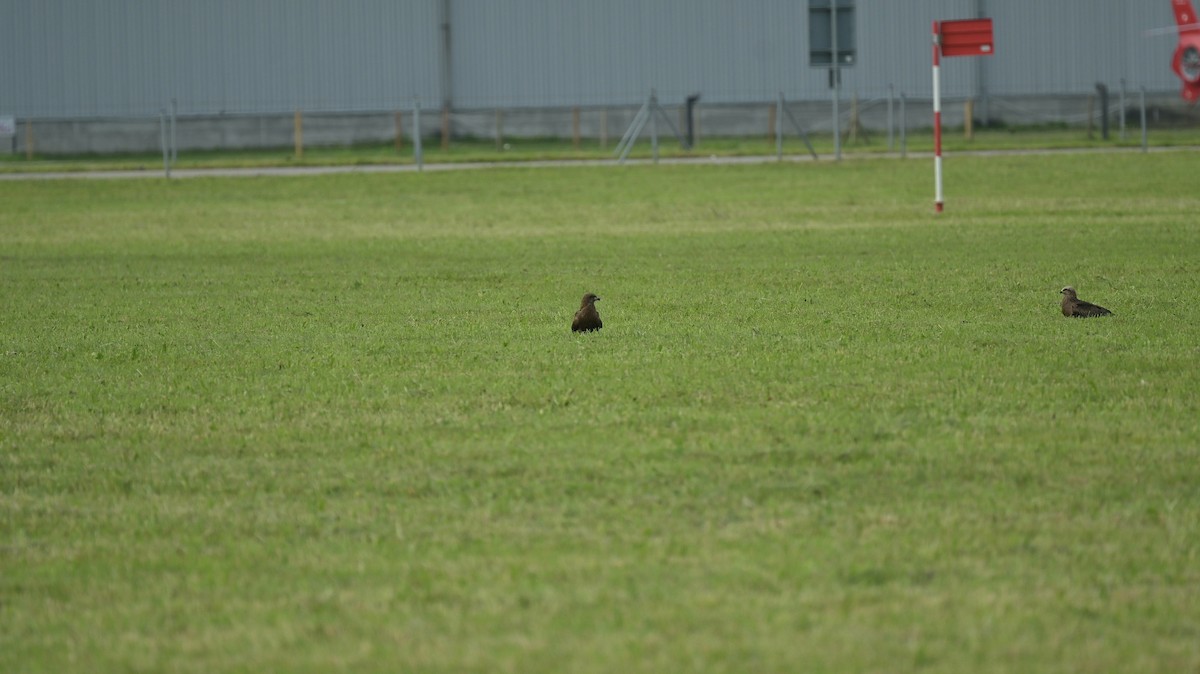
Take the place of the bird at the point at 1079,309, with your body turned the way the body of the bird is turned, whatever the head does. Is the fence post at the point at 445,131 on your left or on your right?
on your right

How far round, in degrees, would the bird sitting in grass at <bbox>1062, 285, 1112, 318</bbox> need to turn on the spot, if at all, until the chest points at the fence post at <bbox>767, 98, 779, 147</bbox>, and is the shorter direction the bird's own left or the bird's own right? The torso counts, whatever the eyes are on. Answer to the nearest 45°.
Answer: approximately 90° to the bird's own right

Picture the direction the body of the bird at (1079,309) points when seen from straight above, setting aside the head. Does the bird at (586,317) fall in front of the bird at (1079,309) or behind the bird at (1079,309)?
in front

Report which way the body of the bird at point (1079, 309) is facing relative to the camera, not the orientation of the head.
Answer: to the viewer's left

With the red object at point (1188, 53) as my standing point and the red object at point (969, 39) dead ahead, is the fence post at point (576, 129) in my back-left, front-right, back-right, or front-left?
front-right

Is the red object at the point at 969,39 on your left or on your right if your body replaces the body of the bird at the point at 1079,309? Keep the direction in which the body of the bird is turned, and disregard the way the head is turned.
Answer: on your right

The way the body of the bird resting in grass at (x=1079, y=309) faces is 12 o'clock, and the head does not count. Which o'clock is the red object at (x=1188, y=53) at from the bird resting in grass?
The red object is roughly at 3 o'clock from the bird resting in grass.
